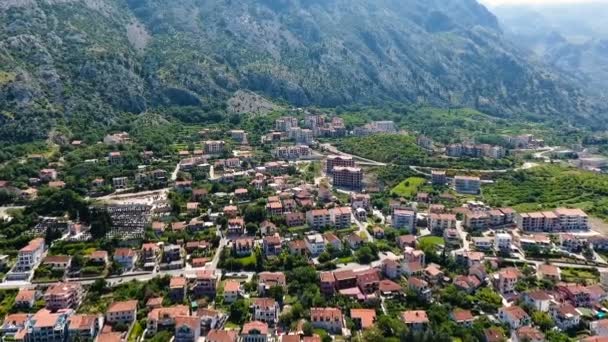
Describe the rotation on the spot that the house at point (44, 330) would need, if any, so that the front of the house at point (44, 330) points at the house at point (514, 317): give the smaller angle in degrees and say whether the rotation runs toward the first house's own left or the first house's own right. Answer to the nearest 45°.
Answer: approximately 45° to the first house's own left

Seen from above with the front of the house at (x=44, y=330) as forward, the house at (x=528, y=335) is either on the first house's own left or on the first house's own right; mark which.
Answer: on the first house's own left

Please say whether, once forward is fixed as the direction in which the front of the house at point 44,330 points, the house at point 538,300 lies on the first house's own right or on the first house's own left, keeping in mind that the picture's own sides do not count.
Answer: on the first house's own left

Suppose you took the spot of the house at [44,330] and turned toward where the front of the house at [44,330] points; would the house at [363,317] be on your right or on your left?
on your left

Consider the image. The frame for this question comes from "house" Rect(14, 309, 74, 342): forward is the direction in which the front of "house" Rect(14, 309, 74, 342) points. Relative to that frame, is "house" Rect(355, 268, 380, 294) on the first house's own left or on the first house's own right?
on the first house's own left

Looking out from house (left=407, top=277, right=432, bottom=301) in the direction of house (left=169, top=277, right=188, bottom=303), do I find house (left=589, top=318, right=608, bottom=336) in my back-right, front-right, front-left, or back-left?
back-left

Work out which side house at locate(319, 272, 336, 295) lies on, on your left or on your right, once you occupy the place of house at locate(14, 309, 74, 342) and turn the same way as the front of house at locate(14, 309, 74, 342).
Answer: on your left

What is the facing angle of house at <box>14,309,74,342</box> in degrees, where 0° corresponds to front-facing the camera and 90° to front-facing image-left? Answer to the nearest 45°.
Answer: approximately 0°

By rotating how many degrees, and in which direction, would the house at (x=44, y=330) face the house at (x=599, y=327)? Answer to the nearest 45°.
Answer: approximately 45° to its left

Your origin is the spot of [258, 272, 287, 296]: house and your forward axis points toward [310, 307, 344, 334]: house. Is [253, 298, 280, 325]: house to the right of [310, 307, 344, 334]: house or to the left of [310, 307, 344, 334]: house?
right

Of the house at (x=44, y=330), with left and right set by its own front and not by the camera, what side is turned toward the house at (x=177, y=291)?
left
